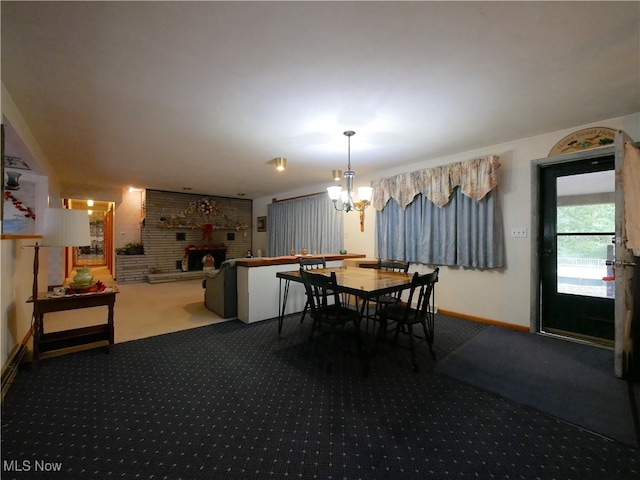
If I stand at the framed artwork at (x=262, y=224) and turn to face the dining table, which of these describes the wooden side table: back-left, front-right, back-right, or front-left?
front-right

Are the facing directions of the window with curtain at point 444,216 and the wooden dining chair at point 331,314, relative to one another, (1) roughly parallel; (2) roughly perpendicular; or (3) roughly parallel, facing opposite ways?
roughly parallel, facing opposite ways

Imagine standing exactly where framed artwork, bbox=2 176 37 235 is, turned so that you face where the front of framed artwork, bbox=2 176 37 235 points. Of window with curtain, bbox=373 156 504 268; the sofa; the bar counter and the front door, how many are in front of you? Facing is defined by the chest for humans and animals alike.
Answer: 4

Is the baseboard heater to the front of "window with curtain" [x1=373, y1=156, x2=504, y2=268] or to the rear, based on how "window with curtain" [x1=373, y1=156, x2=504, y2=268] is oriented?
to the front

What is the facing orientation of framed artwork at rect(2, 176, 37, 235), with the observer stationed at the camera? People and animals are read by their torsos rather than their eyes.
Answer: facing the viewer and to the right of the viewer

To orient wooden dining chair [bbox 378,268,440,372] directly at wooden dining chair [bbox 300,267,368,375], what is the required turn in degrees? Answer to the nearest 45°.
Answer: approximately 45° to its left

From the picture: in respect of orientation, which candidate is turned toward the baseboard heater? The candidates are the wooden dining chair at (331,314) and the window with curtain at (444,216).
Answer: the window with curtain

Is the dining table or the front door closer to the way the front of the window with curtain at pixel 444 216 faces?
the dining table

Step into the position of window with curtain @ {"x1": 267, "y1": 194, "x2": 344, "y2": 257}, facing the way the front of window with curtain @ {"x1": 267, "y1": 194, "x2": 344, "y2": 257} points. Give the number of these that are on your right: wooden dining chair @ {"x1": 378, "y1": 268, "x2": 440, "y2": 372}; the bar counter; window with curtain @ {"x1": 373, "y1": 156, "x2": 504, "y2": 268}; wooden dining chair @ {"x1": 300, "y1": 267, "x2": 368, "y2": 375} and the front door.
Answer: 0

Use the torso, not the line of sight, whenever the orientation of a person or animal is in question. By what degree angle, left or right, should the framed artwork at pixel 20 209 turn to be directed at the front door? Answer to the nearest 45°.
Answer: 0° — it already faces it

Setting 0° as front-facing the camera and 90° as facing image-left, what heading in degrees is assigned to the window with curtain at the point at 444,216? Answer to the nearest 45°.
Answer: approximately 45°

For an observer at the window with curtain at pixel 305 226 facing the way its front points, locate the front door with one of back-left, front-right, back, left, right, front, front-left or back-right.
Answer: left

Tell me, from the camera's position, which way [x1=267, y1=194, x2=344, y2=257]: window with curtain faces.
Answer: facing the viewer and to the left of the viewer

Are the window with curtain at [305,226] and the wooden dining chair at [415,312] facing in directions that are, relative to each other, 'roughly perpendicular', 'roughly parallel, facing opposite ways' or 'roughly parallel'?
roughly perpendicular

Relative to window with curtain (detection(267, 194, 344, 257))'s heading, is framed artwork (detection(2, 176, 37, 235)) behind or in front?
in front

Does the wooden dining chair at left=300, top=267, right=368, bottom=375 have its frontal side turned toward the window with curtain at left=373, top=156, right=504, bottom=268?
no

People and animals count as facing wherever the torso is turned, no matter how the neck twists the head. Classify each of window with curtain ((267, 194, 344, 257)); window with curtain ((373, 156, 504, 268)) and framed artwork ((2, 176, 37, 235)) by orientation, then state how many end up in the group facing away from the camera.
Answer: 0
